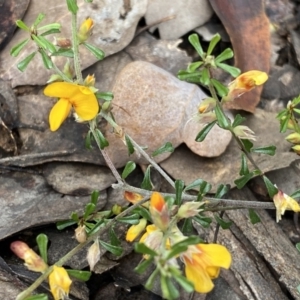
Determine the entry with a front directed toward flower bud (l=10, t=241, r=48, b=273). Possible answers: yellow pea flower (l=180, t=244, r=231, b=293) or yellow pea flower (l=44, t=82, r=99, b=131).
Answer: yellow pea flower (l=44, t=82, r=99, b=131)

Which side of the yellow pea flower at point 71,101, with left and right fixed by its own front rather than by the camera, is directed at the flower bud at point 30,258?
front

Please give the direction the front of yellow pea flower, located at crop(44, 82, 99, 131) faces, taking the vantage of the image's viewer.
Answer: facing the viewer and to the left of the viewer

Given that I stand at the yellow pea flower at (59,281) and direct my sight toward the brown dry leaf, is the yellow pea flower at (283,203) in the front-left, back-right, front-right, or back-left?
front-right

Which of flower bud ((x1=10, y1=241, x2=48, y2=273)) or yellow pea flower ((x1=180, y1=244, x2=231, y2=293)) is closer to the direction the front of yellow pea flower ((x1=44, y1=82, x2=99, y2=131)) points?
the flower bud

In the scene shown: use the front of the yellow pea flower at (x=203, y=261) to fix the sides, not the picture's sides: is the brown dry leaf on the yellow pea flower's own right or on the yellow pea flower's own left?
on the yellow pea flower's own left

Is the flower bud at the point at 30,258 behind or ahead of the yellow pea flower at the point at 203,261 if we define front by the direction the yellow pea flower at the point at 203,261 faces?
behind

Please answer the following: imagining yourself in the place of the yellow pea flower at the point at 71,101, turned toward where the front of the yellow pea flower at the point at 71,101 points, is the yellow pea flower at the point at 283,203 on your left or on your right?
on your left
